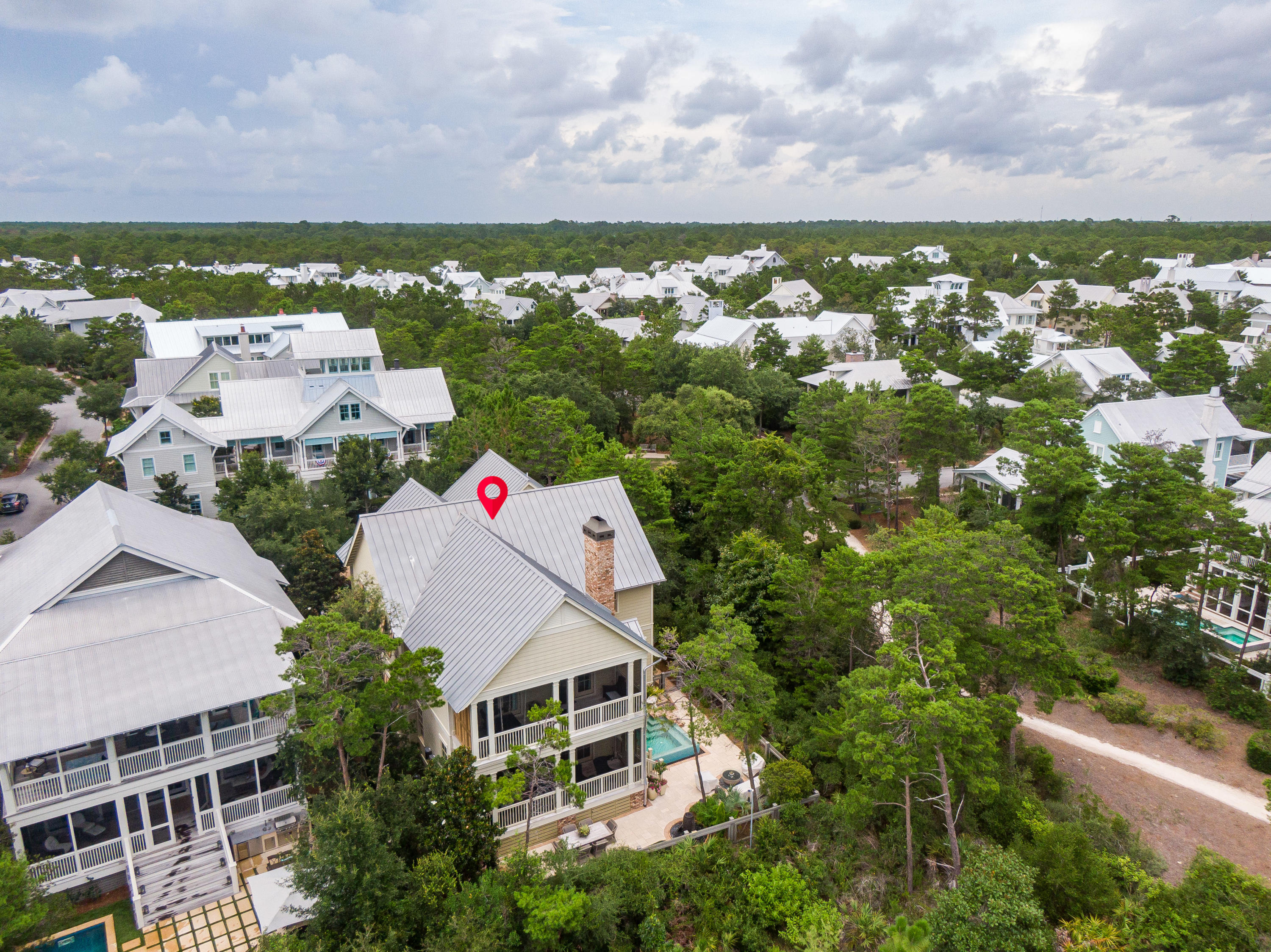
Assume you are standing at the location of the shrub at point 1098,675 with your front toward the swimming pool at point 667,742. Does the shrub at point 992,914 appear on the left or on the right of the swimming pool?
left

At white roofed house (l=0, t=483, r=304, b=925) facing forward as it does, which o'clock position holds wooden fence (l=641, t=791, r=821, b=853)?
The wooden fence is roughly at 10 o'clock from the white roofed house.

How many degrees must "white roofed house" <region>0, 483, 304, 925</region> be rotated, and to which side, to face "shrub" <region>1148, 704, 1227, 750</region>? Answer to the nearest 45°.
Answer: approximately 90° to its left

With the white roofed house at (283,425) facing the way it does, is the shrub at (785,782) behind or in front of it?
in front

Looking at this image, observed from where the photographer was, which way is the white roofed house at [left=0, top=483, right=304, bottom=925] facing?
facing the viewer

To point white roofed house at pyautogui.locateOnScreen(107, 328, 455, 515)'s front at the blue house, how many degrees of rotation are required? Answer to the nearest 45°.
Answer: approximately 45° to its left

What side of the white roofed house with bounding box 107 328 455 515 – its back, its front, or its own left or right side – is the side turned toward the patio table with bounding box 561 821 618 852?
front

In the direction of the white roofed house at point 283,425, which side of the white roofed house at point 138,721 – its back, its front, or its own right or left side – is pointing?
back

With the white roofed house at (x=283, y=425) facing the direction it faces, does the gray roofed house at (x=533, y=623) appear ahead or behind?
ahead

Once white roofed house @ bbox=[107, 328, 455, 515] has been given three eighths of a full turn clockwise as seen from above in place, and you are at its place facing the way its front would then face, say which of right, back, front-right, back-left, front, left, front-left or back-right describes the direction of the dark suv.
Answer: front-left

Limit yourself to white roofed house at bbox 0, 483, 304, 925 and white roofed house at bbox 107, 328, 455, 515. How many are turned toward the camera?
2
